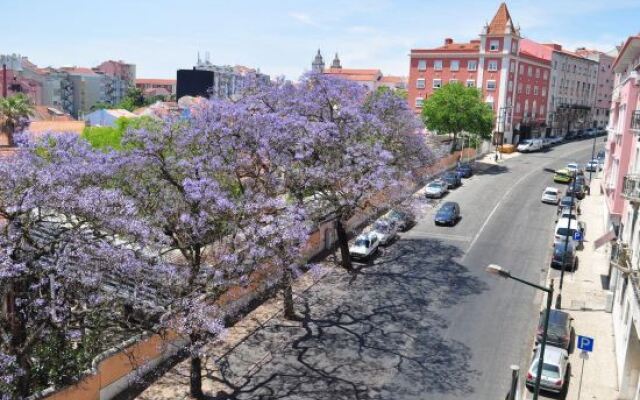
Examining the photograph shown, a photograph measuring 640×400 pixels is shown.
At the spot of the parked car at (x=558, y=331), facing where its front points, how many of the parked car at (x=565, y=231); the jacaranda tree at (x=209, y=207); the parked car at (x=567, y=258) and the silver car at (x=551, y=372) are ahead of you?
2

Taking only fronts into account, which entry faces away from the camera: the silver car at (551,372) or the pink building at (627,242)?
the silver car

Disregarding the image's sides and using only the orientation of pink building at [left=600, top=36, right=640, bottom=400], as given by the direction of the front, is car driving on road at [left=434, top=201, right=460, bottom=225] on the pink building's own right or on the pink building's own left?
on the pink building's own right

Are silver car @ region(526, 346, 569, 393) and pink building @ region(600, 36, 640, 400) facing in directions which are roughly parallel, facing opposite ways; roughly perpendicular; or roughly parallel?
roughly perpendicular

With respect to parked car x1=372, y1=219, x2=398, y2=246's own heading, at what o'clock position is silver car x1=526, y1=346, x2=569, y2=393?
The silver car is roughly at 10 o'clock from the parked car.

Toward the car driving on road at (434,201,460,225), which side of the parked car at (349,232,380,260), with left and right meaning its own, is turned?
back

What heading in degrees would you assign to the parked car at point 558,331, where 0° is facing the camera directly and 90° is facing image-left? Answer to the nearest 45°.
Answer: approximately 180°

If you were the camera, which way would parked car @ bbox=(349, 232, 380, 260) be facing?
facing the viewer and to the left of the viewer

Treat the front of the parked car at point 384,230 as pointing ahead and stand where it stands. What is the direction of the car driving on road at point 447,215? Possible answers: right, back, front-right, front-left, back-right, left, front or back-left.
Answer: back

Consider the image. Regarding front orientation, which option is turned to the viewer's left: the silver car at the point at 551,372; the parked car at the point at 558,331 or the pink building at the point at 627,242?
the pink building

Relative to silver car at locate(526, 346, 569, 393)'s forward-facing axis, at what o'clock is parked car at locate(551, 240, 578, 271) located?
The parked car is roughly at 12 o'clock from the silver car.

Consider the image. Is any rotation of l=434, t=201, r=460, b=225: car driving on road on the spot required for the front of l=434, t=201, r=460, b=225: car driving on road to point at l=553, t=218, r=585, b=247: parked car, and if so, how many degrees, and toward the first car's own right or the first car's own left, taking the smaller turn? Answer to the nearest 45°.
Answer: approximately 135° to the first car's own left

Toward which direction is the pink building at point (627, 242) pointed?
to the viewer's left

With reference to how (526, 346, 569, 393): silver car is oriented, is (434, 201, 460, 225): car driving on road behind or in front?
in front

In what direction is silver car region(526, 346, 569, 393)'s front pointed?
away from the camera

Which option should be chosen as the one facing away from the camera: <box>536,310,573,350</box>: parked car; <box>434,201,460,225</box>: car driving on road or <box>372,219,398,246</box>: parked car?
<box>536,310,573,350</box>: parked car
